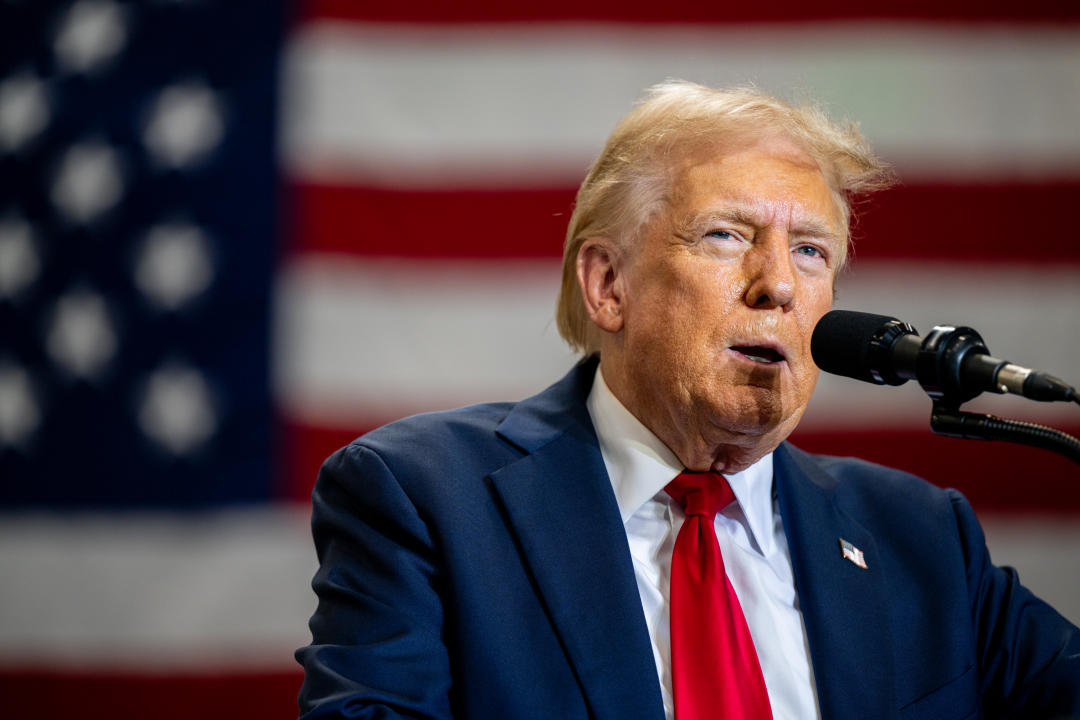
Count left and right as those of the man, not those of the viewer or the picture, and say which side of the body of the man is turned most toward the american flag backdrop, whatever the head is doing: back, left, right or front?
back

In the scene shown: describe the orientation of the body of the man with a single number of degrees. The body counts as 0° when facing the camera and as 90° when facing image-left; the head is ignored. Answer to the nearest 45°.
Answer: approximately 315°

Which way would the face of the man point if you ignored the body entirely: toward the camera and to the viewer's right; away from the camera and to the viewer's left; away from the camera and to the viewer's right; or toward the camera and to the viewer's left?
toward the camera and to the viewer's right
